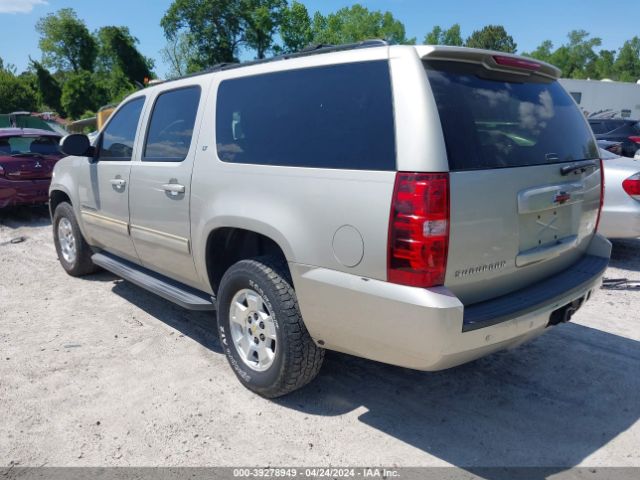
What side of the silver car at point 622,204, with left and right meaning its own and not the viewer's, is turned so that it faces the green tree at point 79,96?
front

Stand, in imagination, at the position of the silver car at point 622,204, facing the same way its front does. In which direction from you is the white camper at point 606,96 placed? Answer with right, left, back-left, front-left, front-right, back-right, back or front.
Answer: front-right

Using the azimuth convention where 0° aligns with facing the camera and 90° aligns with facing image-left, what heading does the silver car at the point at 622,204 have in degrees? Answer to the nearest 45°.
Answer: approximately 135°
